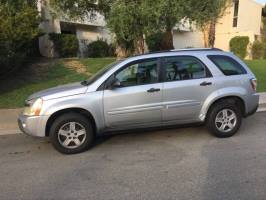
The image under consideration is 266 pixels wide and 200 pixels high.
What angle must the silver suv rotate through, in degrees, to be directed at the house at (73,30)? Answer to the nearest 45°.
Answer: approximately 90° to its right

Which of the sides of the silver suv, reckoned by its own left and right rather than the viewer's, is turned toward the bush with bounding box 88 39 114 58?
right

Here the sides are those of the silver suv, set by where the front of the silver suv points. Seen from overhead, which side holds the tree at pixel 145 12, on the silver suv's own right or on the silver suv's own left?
on the silver suv's own right

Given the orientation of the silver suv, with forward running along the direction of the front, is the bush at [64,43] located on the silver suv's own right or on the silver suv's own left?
on the silver suv's own right

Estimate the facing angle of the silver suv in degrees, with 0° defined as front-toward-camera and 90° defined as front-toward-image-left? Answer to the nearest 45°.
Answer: approximately 90°

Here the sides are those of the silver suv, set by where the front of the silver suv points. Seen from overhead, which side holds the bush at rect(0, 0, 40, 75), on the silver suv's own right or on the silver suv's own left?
on the silver suv's own right
